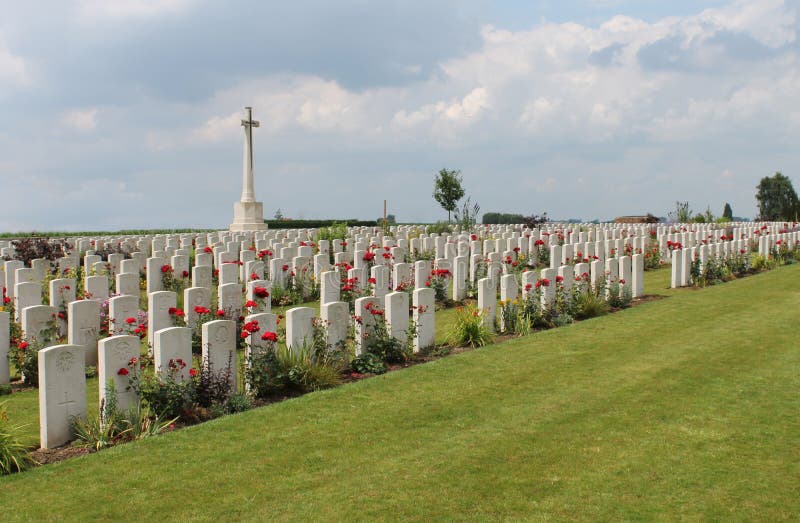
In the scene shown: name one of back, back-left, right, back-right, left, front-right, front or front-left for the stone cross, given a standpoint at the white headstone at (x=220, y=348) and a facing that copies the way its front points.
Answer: back-left

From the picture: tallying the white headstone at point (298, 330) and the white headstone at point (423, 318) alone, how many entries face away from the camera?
0

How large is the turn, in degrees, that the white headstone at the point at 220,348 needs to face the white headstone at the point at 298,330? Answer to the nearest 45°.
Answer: approximately 90° to its left

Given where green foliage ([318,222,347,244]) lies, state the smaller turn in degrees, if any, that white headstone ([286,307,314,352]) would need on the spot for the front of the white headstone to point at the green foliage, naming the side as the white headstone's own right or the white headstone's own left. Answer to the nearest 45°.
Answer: approximately 135° to the white headstone's own left

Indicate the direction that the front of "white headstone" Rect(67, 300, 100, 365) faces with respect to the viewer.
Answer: facing the viewer and to the right of the viewer

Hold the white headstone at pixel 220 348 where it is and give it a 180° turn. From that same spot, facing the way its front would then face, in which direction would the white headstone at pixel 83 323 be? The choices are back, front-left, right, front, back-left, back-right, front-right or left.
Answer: front

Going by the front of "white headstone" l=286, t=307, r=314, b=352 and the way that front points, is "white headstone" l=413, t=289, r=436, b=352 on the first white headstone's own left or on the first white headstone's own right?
on the first white headstone's own left
